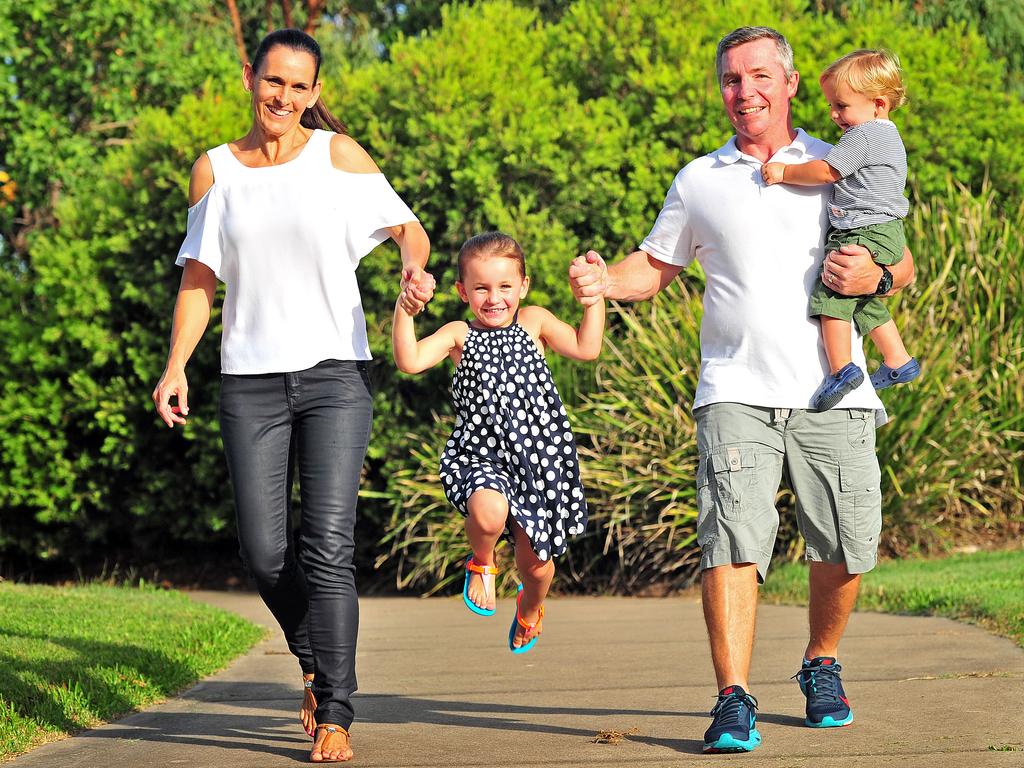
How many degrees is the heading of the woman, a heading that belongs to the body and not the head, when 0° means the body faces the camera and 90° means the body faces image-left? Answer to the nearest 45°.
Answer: approximately 0°

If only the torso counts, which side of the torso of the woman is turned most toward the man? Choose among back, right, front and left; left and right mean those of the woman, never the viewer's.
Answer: left

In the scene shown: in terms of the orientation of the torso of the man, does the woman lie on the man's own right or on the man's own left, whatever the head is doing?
on the man's own right
